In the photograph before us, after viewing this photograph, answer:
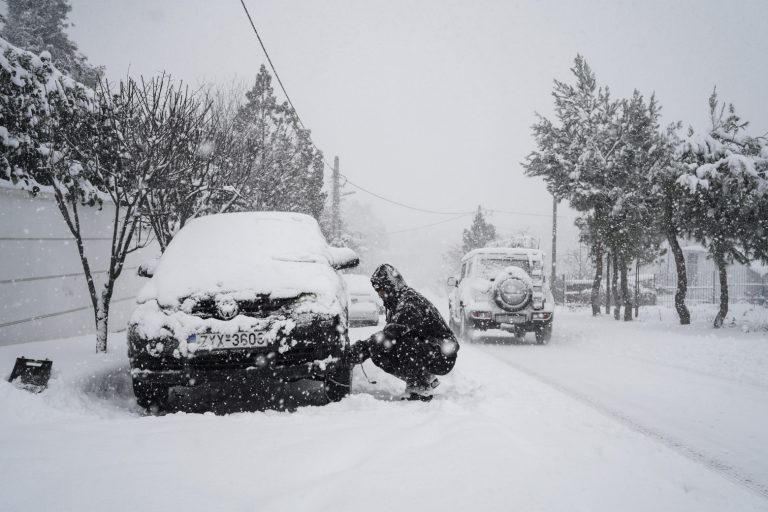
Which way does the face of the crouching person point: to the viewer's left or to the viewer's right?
to the viewer's left

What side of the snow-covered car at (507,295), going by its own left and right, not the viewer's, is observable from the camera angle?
back

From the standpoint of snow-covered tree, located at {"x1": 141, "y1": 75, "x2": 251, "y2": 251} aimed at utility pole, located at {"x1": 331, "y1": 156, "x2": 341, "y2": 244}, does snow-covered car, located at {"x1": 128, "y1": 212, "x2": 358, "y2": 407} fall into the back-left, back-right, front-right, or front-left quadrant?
back-right

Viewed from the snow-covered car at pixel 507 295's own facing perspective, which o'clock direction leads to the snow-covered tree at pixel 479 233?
The snow-covered tree is roughly at 12 o'clock from the snow-covered car.

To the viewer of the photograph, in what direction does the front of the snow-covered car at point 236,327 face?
facing the viewer

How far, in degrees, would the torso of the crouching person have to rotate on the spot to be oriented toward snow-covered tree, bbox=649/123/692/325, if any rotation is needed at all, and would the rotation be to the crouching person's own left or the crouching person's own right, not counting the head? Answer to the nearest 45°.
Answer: approximately 135° to the crouching person's own right

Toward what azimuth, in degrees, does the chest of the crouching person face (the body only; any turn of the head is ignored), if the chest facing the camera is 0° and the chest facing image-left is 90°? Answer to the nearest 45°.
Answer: approximately 90°

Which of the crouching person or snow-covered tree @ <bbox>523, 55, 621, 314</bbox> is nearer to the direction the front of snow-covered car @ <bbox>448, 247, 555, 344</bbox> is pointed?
the snow-covered tree

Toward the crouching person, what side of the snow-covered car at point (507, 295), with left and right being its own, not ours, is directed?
back

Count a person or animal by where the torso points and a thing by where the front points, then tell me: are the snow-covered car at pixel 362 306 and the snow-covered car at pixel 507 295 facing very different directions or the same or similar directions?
very different directions

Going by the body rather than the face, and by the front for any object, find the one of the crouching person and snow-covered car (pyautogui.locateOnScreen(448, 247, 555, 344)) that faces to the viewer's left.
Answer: the crouching person

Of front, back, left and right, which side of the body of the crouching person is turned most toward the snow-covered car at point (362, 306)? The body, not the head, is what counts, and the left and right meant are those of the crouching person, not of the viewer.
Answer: right

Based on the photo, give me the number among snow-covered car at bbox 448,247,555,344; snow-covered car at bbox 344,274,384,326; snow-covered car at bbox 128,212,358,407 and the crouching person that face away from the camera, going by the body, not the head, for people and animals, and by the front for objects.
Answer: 1

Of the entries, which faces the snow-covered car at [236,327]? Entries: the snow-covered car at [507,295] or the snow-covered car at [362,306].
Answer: the snow-covered car at [362,306]

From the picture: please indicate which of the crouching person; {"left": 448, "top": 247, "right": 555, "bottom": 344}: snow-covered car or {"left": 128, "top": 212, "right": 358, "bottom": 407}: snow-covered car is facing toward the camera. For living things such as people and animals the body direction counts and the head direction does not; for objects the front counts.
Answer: {"left": 128, "top": 212, "right": 358, "bottom": 407}: snow-covered car

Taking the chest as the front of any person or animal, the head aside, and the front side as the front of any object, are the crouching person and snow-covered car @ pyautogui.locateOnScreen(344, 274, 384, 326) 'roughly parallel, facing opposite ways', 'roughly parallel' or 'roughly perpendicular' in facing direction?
roughly perpendicular
